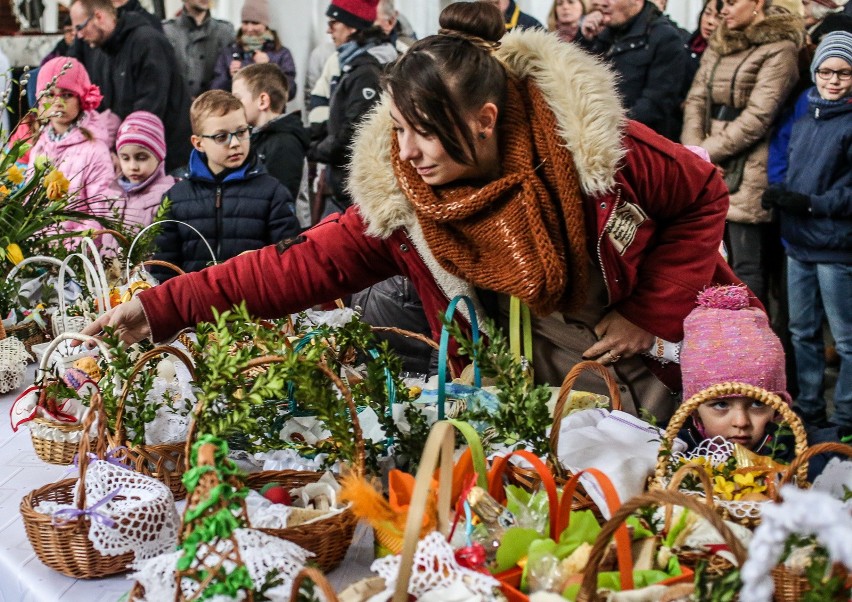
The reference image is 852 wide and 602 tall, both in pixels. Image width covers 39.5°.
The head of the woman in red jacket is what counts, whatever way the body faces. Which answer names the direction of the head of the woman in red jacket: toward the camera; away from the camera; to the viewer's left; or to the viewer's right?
to the viewer's left

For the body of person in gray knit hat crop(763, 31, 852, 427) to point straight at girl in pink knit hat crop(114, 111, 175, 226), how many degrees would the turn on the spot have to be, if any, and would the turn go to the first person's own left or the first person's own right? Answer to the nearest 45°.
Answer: approximately 45° to the first person's own right

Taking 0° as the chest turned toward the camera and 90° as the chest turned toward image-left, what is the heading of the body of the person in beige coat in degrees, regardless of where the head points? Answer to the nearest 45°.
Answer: approximately 45°

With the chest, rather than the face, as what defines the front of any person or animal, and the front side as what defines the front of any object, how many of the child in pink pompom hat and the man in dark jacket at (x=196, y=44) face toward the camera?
2

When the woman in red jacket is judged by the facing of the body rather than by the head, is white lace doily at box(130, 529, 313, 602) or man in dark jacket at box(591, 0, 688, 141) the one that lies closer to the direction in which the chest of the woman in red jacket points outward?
the white lace doily

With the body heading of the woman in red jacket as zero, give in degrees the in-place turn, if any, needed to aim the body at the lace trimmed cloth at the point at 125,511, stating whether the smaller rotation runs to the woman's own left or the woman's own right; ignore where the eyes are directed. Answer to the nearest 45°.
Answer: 0° — they already face it

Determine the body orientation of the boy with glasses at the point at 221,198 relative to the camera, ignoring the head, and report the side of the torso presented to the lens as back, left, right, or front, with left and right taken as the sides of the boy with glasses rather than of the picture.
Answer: front

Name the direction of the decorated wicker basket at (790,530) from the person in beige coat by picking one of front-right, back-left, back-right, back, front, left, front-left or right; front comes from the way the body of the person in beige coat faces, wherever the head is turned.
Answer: front-left

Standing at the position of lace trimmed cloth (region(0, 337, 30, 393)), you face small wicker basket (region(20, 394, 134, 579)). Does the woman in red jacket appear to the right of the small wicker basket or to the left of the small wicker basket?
left

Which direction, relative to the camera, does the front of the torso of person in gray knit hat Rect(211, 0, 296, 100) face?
toward the camera

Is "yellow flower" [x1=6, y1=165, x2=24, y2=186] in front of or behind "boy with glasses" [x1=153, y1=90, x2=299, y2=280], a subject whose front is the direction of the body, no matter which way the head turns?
in front

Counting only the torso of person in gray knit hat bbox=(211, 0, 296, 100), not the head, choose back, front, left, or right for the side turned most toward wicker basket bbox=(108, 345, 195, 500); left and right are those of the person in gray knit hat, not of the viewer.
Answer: front

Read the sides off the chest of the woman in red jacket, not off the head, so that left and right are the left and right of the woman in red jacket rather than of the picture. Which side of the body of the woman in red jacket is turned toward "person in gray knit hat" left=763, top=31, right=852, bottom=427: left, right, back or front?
back
